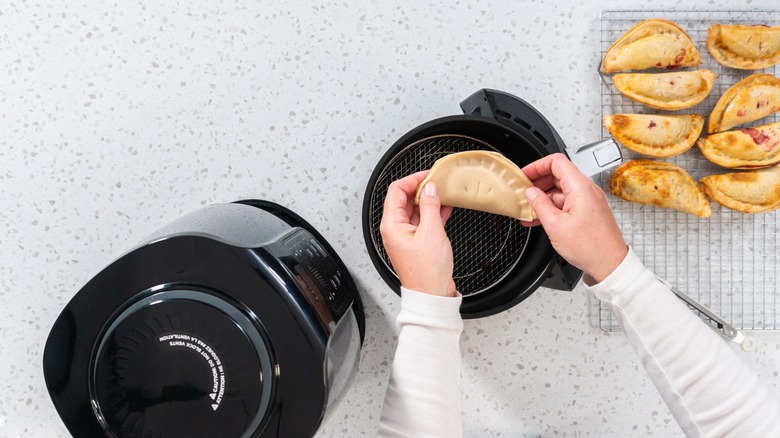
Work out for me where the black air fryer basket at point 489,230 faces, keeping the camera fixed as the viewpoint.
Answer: facing away from the viewer and to the right of the viewer
